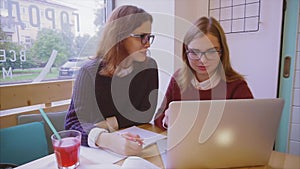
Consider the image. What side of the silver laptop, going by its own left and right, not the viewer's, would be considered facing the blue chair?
left

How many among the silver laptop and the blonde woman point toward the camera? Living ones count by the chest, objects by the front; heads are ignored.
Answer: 1

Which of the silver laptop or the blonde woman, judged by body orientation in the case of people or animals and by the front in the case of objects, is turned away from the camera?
the silver laptop

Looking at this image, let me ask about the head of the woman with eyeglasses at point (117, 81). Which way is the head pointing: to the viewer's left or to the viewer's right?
to the viewer's right

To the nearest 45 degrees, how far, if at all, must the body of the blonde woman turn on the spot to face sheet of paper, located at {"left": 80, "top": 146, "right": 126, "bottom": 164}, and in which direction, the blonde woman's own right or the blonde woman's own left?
approximately 45° to the blonde woman's own right

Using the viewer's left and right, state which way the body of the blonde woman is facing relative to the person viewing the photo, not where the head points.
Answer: facing the viewer

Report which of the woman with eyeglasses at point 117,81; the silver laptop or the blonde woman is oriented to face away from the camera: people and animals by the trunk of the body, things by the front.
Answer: the silver laptop

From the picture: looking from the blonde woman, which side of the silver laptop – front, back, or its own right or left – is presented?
front

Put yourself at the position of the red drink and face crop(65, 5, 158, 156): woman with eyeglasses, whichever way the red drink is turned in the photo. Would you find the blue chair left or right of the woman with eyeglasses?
left

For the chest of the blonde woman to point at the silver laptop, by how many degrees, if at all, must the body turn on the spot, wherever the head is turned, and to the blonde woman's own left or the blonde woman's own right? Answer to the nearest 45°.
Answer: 0° — they already face it

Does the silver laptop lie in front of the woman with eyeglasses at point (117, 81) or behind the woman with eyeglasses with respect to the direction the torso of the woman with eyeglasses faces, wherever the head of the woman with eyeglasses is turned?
in front

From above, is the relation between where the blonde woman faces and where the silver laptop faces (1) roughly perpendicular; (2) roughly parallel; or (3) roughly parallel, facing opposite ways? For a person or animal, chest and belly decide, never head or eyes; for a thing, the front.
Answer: roughly parallel, facing opposite ways

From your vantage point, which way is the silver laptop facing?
away from the camera

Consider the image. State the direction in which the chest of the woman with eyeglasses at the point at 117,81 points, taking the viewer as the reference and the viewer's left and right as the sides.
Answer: facing the viewer and to the right of the viewer

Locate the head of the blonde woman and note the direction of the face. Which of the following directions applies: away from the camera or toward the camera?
toward the camera
